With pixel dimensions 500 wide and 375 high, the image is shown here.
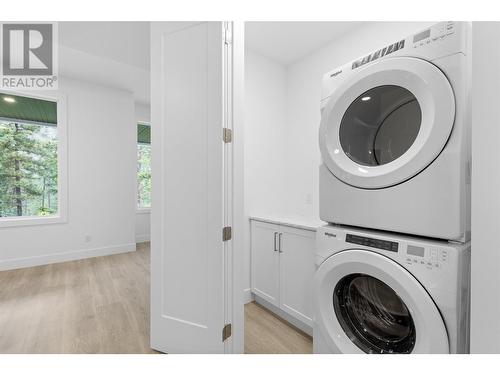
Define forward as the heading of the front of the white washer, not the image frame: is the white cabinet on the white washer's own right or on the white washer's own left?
on the white washer's own right

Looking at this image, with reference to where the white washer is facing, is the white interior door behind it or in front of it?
in front

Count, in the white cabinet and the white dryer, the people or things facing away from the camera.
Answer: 0

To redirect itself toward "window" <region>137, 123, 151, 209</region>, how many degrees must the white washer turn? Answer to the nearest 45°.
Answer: approximately 90° to its right

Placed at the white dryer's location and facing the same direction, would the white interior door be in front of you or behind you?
in front

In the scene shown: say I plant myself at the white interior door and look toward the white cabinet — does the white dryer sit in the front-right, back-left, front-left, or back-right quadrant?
front-right

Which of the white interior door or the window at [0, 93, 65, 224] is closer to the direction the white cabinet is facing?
the white interior door

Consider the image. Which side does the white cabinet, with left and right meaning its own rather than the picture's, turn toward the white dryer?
left

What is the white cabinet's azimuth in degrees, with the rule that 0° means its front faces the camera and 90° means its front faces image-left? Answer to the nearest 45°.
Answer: approximately 45°

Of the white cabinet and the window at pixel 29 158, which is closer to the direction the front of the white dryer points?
the window

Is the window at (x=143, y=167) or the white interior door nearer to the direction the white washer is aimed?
the white interior door

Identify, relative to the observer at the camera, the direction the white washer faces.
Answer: facing the viewer and to the left of the viewer

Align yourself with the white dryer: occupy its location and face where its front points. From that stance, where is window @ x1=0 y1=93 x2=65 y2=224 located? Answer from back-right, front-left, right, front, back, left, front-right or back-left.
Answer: front-right

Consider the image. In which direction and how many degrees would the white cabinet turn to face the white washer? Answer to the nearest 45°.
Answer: approximately 90° to its left

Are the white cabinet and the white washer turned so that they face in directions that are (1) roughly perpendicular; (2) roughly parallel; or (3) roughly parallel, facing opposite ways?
roughly parallel

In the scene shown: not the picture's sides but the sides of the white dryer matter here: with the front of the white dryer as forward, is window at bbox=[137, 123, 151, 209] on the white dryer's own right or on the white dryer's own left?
on the white dryer's own right

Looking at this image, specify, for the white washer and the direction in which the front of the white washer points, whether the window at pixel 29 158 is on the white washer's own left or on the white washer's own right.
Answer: on the white washer's own right

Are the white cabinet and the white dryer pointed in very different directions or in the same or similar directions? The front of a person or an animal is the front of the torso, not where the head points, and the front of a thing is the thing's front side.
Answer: same or similar directions

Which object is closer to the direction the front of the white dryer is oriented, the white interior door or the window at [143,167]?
the white interior door
